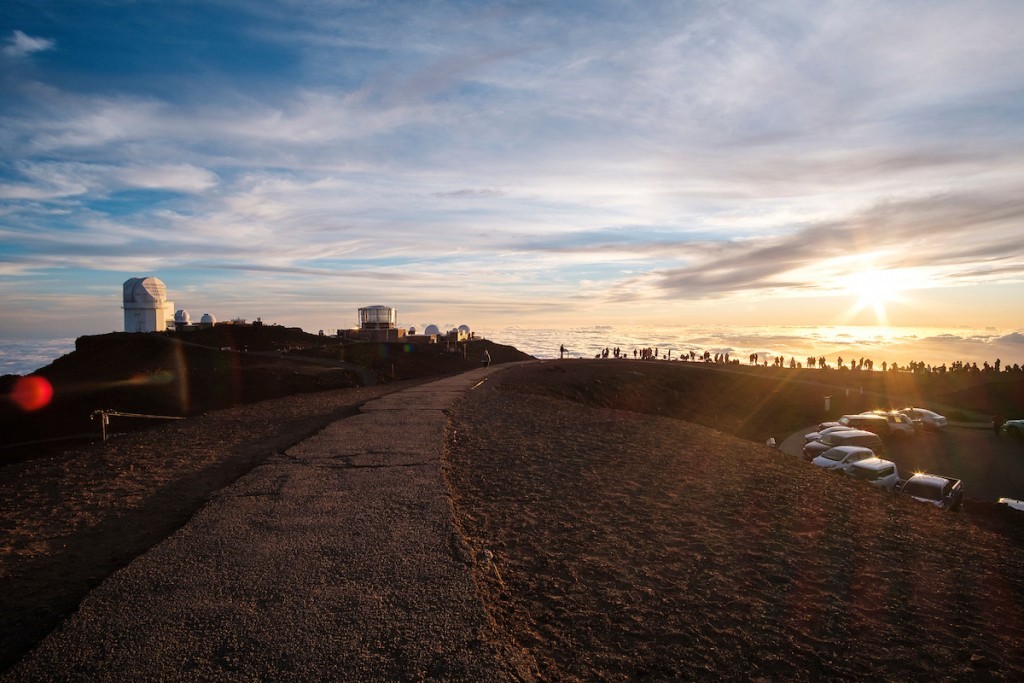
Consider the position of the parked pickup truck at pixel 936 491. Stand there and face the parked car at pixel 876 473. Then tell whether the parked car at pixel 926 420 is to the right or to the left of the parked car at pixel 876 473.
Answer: right

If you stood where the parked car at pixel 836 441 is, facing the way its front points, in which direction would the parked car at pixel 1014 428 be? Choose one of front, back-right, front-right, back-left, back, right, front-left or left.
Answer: back-right

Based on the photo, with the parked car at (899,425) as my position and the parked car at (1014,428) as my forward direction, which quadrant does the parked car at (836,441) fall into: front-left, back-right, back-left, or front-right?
back-right

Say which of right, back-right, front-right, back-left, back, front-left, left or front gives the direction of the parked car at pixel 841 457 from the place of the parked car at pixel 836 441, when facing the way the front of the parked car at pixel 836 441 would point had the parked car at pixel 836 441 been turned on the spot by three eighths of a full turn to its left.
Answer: front-right

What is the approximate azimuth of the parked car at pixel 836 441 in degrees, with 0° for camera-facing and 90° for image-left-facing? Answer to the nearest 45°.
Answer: approximately 90°

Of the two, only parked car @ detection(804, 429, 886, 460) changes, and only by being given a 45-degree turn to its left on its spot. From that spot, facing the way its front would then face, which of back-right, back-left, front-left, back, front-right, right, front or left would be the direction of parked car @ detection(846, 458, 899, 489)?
front-left

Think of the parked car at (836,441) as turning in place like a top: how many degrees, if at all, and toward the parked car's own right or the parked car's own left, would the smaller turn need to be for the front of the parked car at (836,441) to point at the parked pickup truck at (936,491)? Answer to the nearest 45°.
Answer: approximately 90° to the parked car's own left

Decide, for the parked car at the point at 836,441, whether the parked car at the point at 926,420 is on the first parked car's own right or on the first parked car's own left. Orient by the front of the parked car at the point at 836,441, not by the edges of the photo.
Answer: on the first parked car's own right
